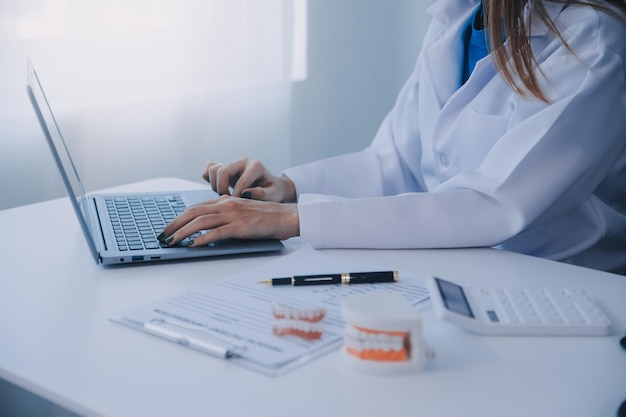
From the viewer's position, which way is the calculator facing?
facing to the right of the viewer

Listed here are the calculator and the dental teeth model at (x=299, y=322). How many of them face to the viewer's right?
1

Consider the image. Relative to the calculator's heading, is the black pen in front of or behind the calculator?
behind

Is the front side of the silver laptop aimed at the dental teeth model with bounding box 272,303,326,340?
no

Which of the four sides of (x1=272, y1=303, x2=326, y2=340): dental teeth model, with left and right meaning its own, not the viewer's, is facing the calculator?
left

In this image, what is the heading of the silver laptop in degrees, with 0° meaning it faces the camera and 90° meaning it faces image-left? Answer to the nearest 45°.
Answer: approximately 270°

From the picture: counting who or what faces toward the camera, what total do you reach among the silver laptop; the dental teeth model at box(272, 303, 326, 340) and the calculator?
1

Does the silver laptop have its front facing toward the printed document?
no

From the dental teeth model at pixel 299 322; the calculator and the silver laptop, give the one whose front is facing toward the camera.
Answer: the dental teeth model

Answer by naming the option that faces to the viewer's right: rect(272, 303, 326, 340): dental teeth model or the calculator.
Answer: the calculator

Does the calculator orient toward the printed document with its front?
no

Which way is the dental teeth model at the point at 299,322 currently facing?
toward the camera

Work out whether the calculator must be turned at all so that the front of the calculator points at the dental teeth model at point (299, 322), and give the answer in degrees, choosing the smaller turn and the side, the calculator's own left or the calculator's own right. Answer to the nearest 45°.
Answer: approximately 135° to the calculator's own right
